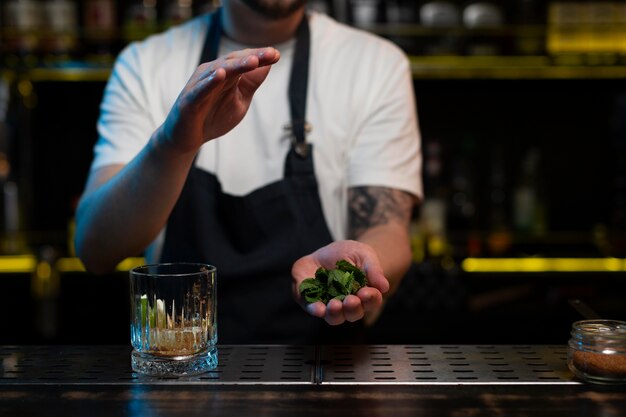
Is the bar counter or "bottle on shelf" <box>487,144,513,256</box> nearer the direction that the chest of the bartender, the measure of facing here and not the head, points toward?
the bar counter

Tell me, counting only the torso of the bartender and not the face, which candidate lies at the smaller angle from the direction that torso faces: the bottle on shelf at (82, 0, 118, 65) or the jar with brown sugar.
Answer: the jar with brown sugar

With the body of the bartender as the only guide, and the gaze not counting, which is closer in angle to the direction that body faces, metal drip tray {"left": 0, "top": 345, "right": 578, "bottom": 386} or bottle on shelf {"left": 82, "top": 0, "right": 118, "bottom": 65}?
the metal drip tray

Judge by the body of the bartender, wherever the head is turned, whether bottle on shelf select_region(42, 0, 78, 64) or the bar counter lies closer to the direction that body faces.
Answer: the bar counter

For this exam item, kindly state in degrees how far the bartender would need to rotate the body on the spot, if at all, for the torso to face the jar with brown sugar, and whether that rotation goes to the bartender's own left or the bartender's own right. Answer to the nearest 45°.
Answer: approximately 45° to the bartender's own left

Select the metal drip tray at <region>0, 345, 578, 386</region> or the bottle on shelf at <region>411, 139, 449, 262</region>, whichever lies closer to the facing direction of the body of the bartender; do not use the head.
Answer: the metal drip tray

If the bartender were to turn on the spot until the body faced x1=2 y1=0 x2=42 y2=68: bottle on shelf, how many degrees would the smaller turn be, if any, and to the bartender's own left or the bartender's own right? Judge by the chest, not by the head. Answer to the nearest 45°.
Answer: approximately 135° to the bartender's own right

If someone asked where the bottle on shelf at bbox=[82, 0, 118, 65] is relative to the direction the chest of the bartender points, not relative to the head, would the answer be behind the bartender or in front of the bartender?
behind

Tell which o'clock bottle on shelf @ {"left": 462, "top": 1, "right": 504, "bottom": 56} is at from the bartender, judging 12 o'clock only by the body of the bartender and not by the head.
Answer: The bottle on shelf is roughly at 7 o'clock from the bartender.

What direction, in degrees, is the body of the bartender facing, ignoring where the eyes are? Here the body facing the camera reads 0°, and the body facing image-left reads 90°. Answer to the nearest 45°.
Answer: approximately 0°

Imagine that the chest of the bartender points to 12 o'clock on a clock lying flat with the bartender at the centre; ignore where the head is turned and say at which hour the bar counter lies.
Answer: The bar counter is roughly at 12 o'clock from the bartender.

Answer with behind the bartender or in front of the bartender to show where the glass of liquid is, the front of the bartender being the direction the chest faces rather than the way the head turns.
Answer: in front

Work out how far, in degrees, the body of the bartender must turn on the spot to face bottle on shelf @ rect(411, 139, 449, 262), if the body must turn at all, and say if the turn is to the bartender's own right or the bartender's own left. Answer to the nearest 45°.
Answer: approximately 135° to the bartender's own left
